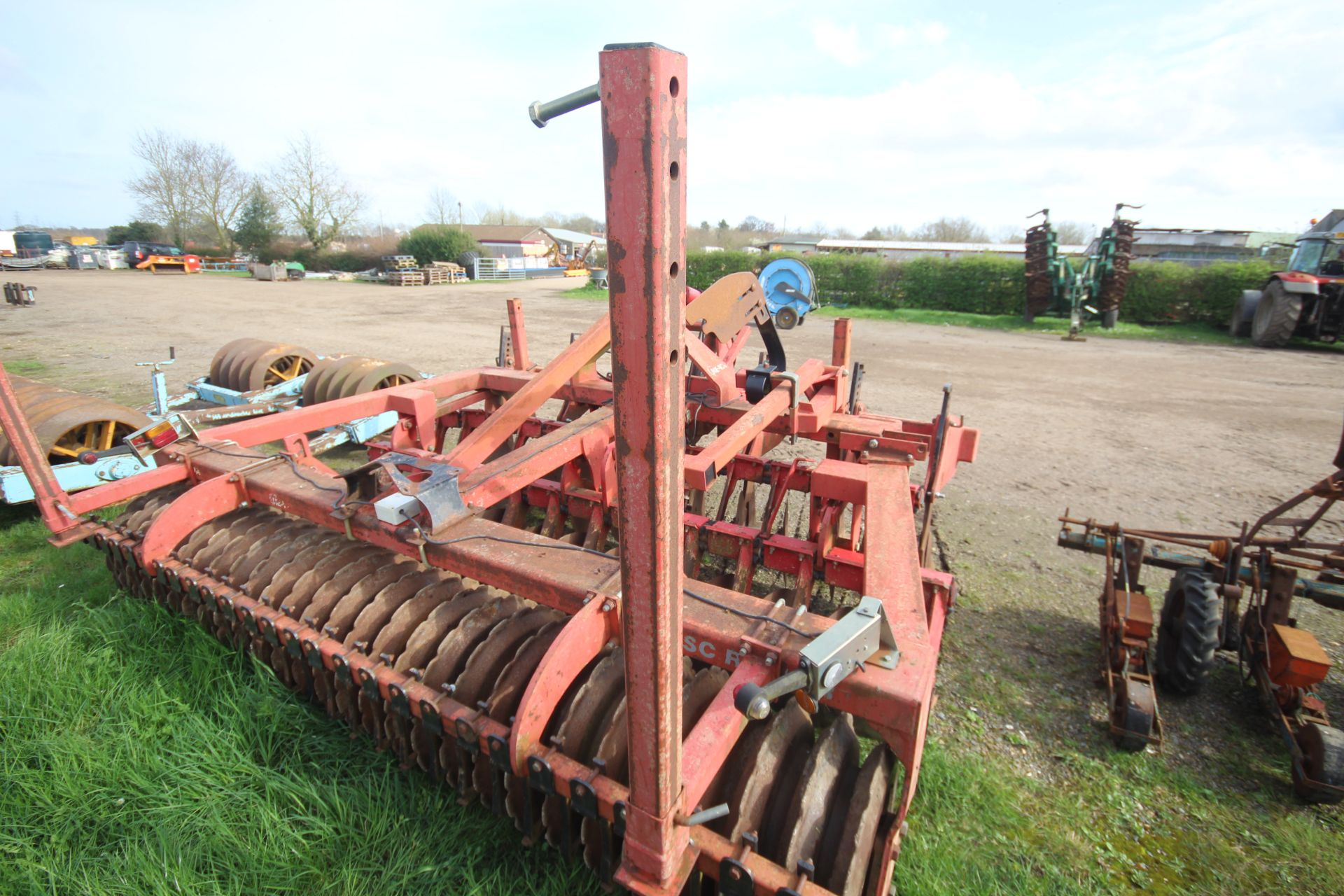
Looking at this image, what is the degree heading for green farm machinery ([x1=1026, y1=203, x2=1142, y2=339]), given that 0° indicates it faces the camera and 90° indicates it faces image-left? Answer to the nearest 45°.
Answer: approximately 0°

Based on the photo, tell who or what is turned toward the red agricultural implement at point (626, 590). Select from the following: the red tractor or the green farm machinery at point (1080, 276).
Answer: the green farm machinery

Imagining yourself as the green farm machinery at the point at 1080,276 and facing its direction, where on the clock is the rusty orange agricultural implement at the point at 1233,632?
The rusty orange agricultural implement is roughly at 12 o'clock from the green farm machinery.
